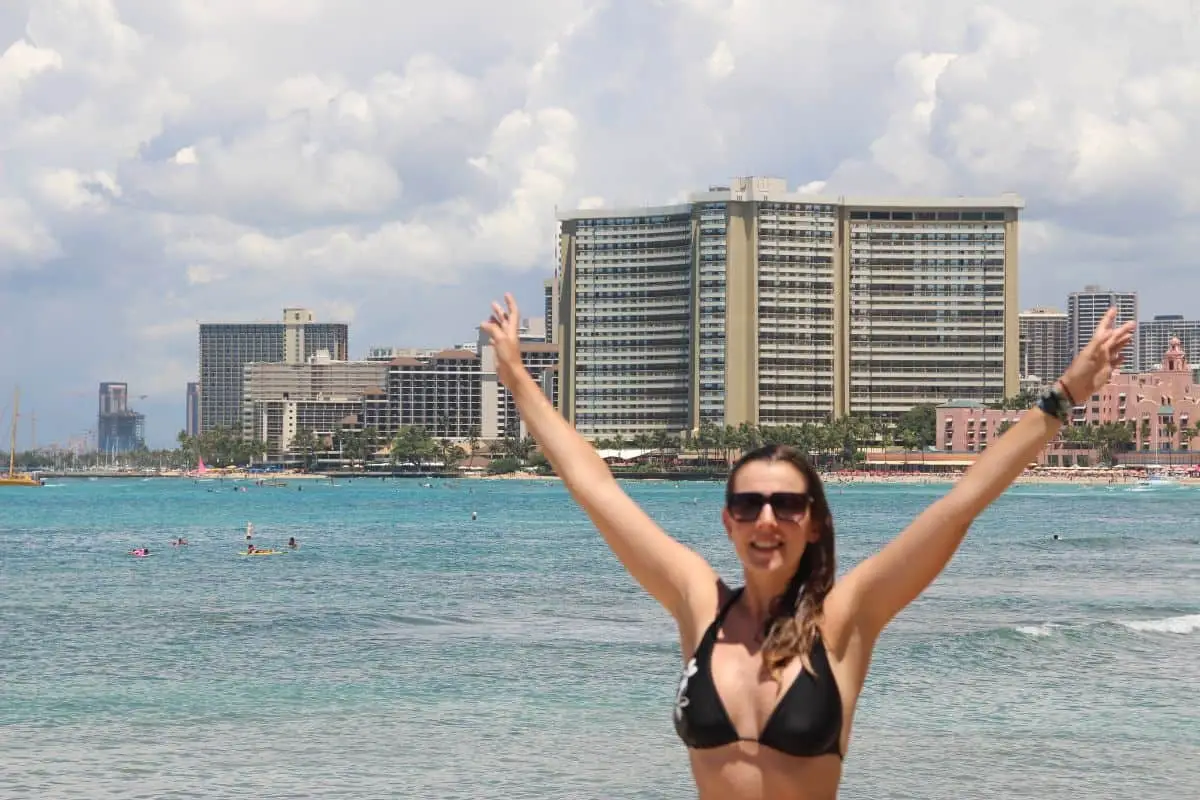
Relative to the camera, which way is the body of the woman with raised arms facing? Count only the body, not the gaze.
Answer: toward the camera
